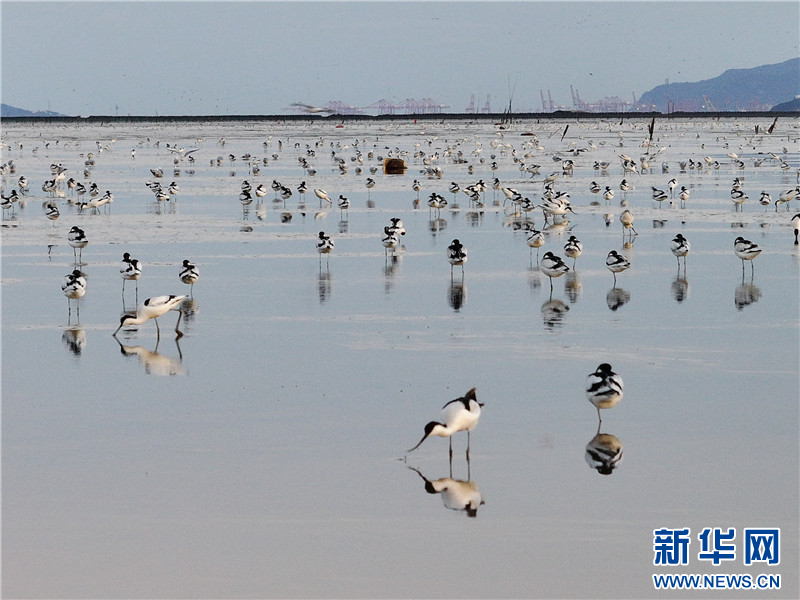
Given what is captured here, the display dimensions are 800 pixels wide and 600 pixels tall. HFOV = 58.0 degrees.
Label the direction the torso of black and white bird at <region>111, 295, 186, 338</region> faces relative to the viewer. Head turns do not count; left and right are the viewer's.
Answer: facing to the left of the viewer
